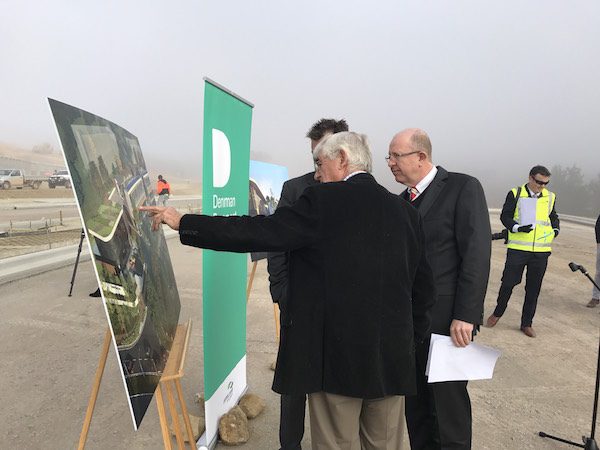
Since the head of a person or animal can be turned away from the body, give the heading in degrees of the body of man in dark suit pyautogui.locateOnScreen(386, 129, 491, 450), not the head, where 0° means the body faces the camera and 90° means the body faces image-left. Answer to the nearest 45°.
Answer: approximately 45°

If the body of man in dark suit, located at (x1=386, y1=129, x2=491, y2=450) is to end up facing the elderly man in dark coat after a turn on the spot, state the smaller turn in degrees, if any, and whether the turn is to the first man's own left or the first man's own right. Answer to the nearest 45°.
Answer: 0° — they already face them

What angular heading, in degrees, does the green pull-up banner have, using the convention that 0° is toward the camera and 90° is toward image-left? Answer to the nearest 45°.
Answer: approximately 315°

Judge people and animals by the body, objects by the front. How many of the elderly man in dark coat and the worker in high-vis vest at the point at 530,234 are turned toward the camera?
1

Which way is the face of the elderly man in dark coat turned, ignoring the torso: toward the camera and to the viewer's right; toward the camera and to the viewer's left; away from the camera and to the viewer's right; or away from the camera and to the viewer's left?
away from the camera and to the viewer's left

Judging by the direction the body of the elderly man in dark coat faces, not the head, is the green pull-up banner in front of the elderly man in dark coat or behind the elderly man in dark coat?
in front

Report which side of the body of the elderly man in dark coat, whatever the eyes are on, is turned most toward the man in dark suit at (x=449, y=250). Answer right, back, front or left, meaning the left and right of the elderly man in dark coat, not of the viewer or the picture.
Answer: right

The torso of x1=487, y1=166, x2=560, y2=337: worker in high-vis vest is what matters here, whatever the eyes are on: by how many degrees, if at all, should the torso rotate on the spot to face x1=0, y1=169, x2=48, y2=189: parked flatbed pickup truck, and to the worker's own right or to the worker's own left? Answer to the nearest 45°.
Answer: approximately 90° to the worker's own right

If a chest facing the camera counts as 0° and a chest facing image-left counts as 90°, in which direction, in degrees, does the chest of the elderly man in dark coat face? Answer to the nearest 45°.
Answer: approximately 135°

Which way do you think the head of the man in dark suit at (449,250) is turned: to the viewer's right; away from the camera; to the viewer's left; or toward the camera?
to the viewer's left
